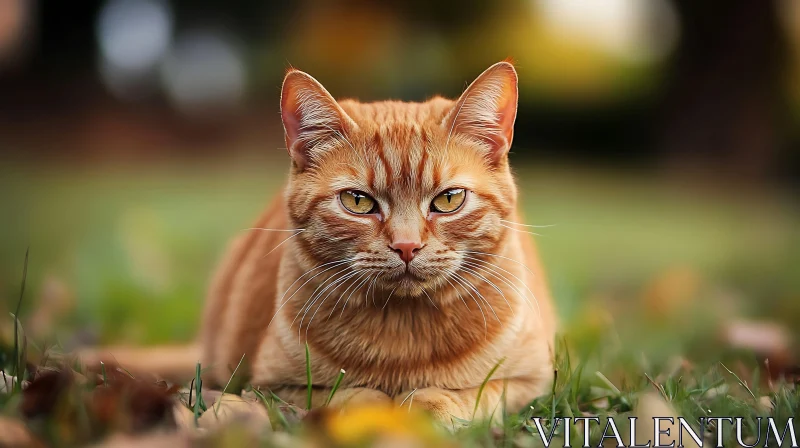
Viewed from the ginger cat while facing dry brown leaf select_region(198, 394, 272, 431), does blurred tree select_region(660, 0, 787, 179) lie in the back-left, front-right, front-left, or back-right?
back-right

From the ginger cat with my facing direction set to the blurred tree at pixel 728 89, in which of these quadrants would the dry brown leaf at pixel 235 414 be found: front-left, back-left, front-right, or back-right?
back-left

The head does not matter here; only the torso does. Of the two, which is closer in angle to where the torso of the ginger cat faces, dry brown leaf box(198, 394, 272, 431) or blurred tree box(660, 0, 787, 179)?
the dry brown leaf

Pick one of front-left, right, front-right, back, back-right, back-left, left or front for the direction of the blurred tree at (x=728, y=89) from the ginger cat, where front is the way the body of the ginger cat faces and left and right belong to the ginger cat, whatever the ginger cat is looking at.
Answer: back-left

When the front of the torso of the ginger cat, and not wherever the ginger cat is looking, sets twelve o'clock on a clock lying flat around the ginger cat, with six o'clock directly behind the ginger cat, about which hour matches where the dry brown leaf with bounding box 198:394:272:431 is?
The dry brown leaf is roughly at 2 o'clock from the ginger cat.

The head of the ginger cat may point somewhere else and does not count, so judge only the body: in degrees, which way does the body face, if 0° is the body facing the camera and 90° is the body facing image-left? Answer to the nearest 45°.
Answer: approximately 0°
